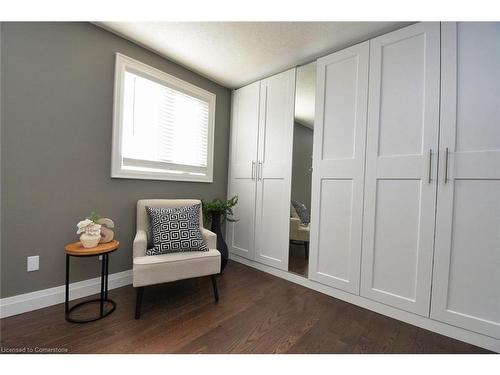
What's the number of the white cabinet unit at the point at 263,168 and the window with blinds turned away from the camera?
0

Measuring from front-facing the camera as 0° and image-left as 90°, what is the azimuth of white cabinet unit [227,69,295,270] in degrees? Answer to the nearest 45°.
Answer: approximately 45°

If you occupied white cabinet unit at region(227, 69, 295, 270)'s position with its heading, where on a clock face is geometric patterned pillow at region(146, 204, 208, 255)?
The geometric patterned pillow is roughly at 12 o'clock from the white cabinet unit.

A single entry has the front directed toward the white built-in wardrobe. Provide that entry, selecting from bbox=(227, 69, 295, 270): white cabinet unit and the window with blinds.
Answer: the window with blinds

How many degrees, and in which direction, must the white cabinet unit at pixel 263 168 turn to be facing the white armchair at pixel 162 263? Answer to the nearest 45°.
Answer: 0° — it already faces it
